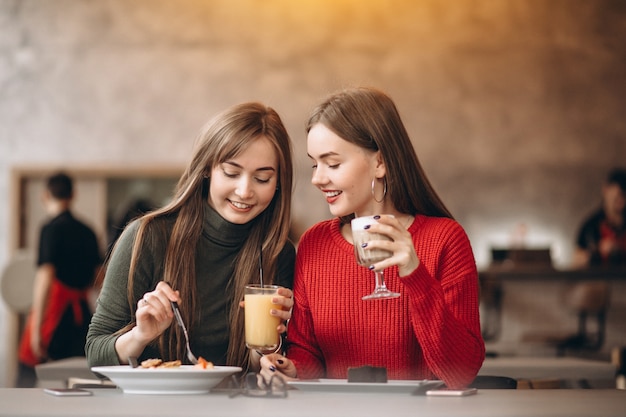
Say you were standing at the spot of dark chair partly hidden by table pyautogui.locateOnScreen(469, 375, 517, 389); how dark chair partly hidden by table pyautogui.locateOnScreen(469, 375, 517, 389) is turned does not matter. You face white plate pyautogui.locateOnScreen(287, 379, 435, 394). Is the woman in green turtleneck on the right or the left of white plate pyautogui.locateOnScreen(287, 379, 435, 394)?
right

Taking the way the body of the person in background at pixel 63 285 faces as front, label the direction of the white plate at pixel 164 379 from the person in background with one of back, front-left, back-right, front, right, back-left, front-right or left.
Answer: back-left

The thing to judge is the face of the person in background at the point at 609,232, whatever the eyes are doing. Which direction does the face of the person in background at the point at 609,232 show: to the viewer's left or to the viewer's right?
to the viewer's left

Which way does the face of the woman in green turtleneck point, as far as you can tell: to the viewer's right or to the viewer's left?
to the viewer's right
